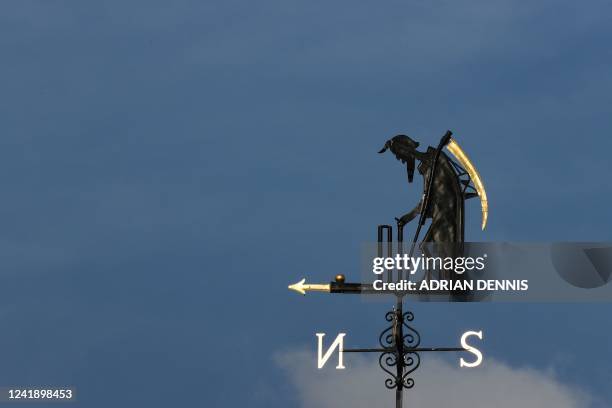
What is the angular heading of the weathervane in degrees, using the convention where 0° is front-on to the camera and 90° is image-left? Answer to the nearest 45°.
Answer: approximately 90°
